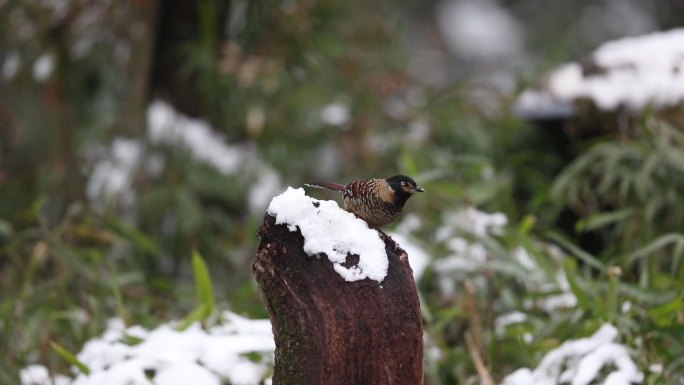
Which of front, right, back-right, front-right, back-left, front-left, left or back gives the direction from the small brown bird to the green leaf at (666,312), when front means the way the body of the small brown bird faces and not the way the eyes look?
front-left

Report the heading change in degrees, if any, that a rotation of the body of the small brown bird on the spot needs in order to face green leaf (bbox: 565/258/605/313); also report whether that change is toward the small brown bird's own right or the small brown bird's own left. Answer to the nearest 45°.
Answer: approximately 45° to the small brown bird's own left

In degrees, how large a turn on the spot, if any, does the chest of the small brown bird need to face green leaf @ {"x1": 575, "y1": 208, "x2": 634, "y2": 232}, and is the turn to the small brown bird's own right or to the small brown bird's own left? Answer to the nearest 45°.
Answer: approximately 45° to the small brown bird's own left

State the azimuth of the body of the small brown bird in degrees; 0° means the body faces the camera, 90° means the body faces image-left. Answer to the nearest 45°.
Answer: approximately 270°
